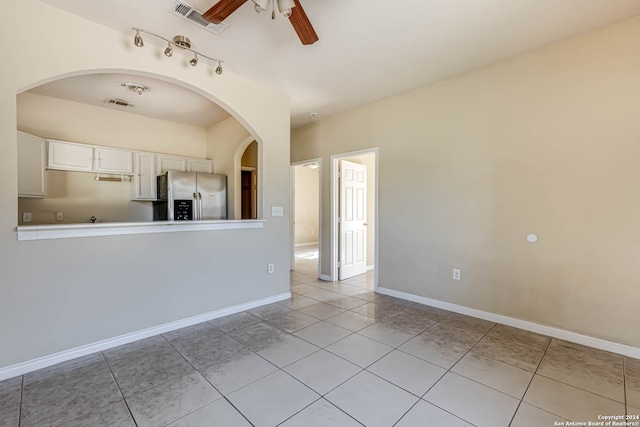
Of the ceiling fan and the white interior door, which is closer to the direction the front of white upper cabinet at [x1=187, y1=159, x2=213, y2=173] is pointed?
the ceiling fan

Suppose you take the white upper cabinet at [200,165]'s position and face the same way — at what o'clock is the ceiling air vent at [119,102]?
The ceiling air vent is roughly at 2 o'clock from the white upper cabinet.

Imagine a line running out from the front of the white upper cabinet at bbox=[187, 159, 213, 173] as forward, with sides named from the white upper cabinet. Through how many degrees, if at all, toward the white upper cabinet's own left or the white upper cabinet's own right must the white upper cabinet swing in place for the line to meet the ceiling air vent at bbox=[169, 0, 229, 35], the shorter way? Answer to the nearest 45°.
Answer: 0° — it already faces it

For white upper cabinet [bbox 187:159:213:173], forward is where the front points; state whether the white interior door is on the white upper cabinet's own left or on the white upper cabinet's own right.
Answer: on the white upper cabinet's own left

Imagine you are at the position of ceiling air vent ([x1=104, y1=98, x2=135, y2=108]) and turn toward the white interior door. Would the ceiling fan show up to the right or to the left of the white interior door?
right

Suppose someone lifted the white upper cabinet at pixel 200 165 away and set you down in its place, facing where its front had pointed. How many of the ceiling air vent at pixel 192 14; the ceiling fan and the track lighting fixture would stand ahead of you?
3

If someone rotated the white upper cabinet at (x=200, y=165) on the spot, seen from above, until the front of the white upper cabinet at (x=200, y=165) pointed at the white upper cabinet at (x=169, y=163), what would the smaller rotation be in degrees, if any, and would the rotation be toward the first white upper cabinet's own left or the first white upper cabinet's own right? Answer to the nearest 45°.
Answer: approximately 90° to the first white upper cabinet's own right

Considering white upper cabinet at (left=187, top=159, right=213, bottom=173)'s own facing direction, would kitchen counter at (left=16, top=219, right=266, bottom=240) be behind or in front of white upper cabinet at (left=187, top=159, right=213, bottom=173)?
in front

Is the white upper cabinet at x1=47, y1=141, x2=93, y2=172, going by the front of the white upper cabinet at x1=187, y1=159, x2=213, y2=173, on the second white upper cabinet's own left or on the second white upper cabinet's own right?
on the second white upper cabinet's own right

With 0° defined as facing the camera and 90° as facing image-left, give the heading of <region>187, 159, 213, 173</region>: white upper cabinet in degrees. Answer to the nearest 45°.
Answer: approximately 0°

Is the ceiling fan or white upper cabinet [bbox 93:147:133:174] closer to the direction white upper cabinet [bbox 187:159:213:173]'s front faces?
the ceiling fan

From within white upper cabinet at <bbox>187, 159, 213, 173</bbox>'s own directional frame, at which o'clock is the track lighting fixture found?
The track lighting fixture is roughly at 12 o'clock from the white upper cabinet.

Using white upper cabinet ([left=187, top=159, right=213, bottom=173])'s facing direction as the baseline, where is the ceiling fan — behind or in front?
in front

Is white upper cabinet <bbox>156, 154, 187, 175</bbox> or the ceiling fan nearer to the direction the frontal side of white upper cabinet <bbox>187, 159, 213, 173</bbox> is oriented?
the ceiling fan

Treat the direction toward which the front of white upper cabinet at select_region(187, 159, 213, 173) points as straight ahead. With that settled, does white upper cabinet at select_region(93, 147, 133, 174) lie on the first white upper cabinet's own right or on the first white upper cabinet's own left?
on the first white upper cabinet's own right
